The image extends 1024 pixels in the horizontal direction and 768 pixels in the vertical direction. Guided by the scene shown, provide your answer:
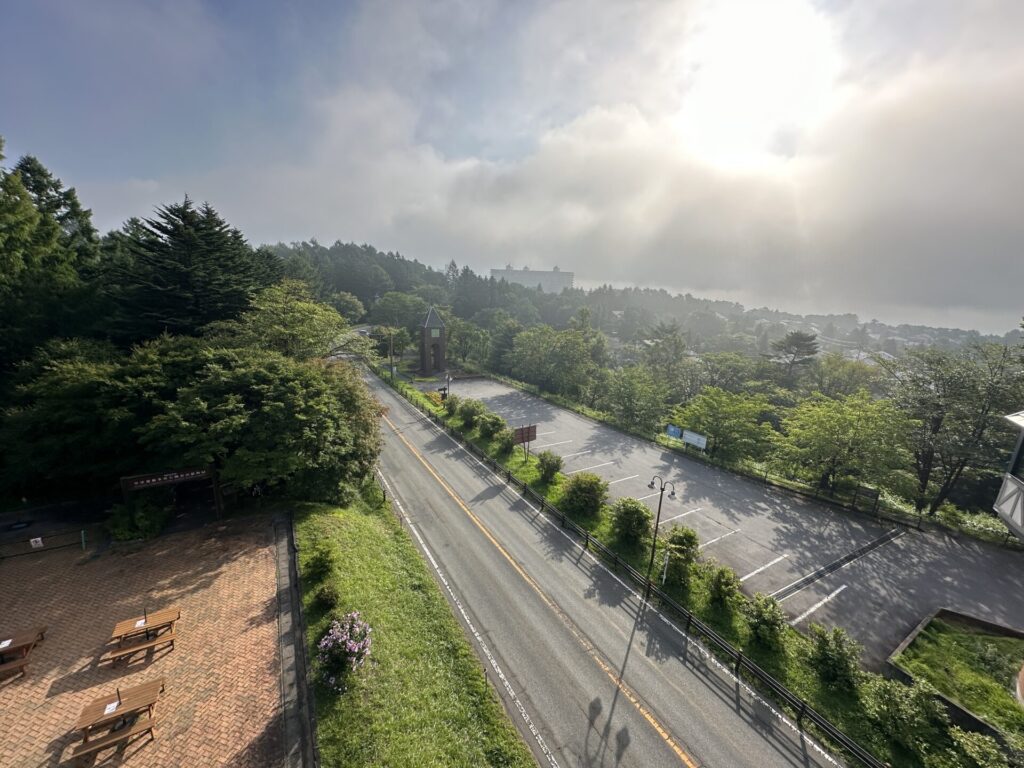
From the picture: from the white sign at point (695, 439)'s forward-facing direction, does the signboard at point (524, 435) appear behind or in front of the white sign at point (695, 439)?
in front

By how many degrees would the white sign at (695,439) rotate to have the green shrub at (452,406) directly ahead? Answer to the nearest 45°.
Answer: approximately 45° to its right

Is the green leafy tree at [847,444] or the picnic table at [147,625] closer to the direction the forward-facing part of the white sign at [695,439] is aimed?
the picnic table

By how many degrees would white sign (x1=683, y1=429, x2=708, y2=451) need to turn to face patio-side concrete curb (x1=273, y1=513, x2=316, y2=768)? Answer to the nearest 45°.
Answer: approximately 45° to its left

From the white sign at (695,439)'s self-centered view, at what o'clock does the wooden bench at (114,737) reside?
The wooden bench is roughly at 11 o'clock from the white sign.

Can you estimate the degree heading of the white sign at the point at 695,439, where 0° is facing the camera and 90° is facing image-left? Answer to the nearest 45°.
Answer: approximately 45°

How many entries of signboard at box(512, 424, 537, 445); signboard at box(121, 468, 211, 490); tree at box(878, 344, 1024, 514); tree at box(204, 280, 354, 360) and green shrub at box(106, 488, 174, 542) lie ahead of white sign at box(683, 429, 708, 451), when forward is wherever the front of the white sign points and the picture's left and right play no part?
4

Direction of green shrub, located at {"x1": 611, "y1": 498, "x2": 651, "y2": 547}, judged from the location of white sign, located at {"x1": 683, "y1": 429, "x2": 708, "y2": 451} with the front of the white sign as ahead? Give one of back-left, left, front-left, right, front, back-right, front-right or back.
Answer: front-left

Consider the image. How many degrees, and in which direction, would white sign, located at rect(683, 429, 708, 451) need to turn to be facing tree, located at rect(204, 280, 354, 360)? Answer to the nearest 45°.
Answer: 0° — it already faces it

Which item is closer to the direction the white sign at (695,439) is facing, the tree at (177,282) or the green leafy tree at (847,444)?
the tree

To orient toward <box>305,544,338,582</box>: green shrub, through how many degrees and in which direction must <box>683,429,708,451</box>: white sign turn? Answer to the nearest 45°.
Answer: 0° — it already faces it
